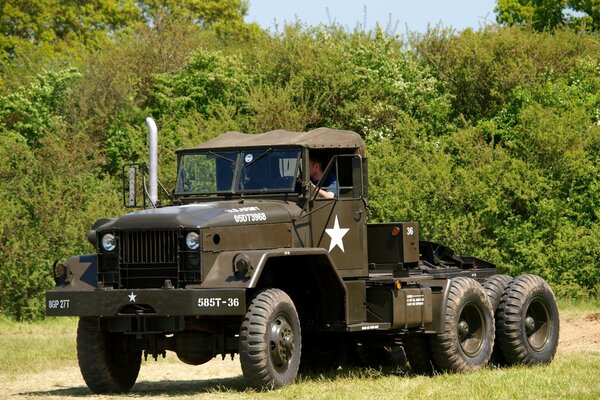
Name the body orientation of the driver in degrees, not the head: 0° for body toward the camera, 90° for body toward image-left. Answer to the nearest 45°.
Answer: approximately 45°
